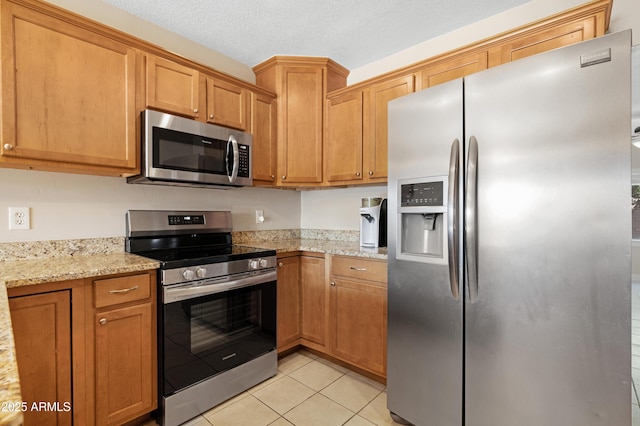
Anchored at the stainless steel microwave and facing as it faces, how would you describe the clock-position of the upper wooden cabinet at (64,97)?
The upper wooden cabinet is roughly at 4 o'clock from the stainless steel microwave.

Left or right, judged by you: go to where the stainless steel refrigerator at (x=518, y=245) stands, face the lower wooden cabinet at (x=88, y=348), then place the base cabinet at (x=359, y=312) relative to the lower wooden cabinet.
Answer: right

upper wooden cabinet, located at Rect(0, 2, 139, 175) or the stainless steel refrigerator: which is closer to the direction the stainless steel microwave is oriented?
the stainless steel refrigerator

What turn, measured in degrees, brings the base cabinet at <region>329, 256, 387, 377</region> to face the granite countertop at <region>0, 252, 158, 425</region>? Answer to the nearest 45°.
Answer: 0° — it already faces it

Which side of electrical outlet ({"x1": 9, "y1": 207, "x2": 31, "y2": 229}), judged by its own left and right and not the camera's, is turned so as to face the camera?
front

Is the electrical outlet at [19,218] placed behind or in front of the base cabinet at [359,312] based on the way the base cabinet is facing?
in front

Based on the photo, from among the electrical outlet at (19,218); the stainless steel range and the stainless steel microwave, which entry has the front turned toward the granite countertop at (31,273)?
the electrical outlet

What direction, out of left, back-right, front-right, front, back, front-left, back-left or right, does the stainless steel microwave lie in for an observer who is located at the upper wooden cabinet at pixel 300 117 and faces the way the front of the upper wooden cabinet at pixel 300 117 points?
front-right

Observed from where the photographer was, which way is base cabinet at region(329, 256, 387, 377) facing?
facing the viewer and to the left of the viewer

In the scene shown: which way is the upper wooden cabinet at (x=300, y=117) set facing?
toward the camera

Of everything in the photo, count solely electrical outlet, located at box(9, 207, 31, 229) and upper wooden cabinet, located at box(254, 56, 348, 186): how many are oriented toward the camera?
2

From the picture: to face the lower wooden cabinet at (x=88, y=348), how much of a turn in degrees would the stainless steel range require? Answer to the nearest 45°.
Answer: approximately 90° to its right

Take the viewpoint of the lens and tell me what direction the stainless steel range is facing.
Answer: facing the viewer and to the right of the viewer

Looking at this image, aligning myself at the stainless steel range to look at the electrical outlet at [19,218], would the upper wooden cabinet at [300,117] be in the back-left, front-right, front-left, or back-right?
back-right
